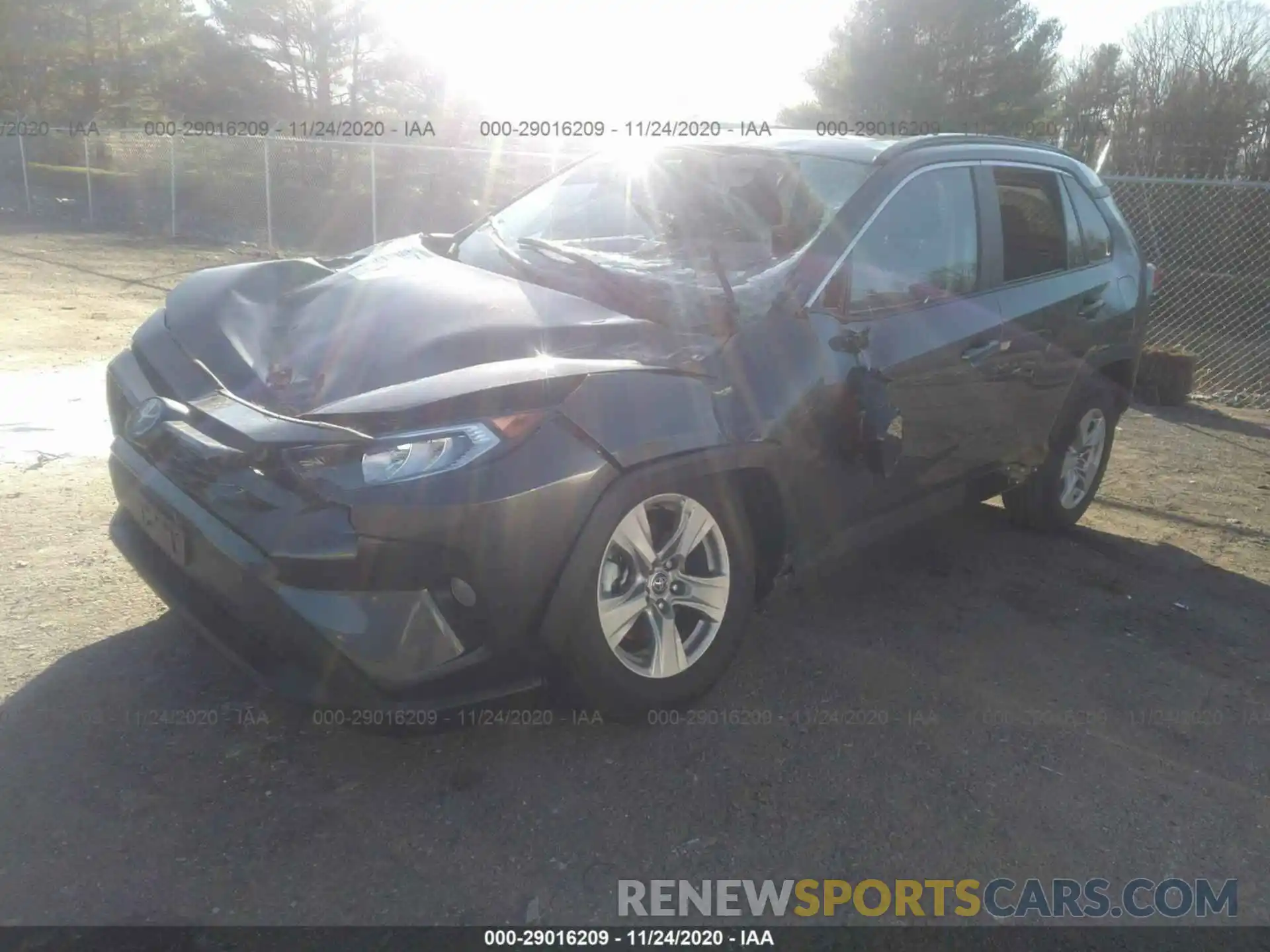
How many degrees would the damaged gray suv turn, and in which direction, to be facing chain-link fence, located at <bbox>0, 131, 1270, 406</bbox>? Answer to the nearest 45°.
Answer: approximately 135° to its right

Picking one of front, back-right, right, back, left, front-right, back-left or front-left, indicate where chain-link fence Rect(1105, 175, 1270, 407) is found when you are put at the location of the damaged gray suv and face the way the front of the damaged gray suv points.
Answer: back

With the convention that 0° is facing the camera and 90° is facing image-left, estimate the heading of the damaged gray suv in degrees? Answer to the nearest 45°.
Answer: approximately 45°
